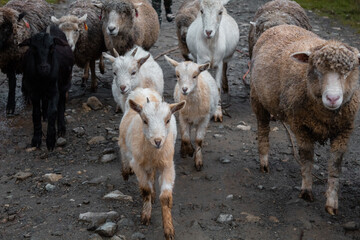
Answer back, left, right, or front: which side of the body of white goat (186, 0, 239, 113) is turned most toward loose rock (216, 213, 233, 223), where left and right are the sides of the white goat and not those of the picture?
front

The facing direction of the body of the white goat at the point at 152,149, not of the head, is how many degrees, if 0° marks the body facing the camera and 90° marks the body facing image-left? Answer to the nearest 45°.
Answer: approximately 0°

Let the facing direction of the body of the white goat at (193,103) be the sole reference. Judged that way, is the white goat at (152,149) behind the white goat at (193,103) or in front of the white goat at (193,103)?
in front

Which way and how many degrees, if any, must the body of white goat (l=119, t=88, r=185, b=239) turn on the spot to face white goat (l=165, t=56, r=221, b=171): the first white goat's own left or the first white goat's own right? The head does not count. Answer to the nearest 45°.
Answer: approximately 180°

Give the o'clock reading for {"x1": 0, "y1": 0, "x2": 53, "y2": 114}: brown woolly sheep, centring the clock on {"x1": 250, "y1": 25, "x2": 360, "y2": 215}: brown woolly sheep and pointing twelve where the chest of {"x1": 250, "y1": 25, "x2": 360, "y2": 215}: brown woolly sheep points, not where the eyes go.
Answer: {"x1": 0, "y1": 0, "x2": 53, "y2": 114}: brown woolly sheep is roughly at 5 o'clock from {"x1": 250, "y1": 25, "x2": 360, "y2": 215}: brown woolly sheep.

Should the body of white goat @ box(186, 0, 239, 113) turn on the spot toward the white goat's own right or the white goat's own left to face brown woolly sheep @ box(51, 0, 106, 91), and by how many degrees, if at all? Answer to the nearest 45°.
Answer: approximately 90° to the white goat's own right

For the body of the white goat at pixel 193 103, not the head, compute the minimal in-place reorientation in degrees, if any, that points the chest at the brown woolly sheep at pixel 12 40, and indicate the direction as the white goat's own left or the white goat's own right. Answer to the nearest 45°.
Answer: approximately 90° to the white goat's own right

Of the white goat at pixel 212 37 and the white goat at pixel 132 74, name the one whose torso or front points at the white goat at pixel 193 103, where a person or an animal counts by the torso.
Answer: the white goat at pixel 212 37

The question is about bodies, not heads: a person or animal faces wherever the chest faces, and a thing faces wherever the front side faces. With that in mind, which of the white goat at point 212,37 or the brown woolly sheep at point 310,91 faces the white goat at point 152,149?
the white goat at point 212,37

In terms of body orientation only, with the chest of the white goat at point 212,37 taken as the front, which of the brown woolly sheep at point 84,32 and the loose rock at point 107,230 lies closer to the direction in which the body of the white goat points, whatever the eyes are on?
the loose rock

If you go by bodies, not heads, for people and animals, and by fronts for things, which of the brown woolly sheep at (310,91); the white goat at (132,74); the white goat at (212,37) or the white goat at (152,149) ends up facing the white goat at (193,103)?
the white goat at (212,37)

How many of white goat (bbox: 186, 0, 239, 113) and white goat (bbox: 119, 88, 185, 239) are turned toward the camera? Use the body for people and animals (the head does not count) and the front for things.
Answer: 2

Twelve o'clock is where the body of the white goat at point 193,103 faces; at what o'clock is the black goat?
The black goat is roughly at 2 o'clock from the white goat.
